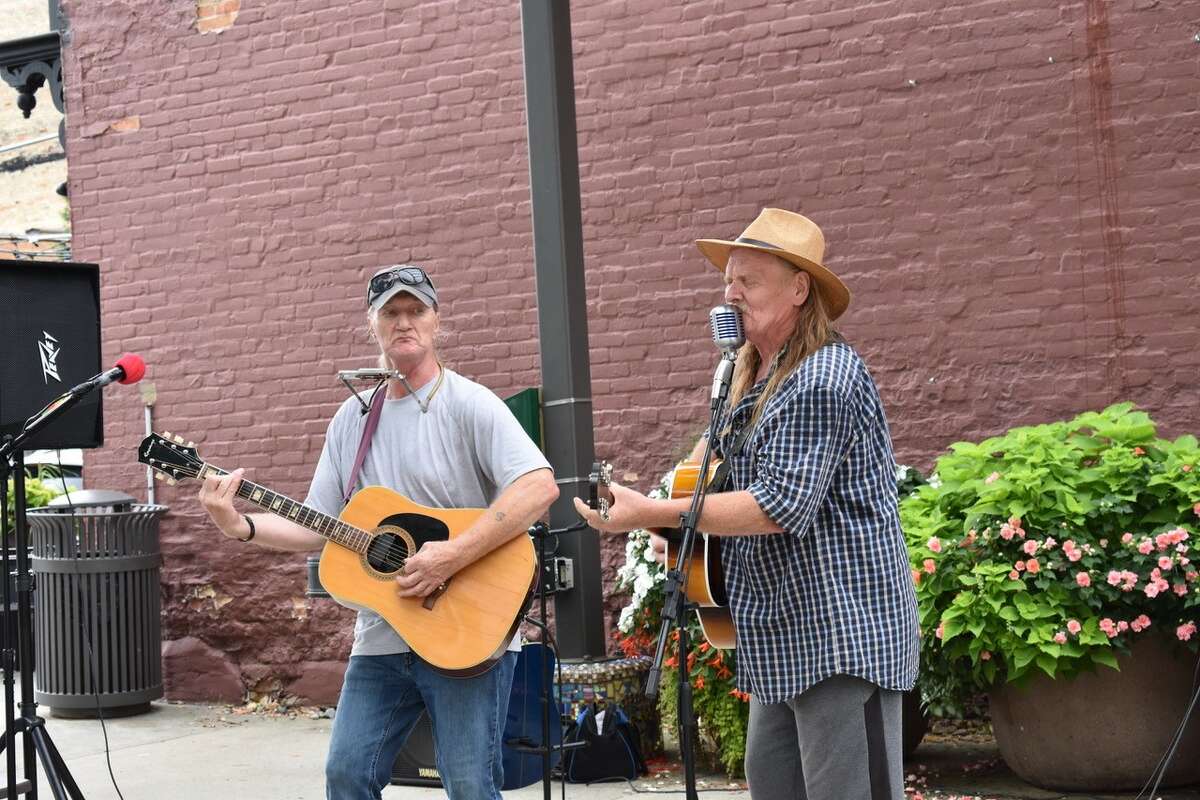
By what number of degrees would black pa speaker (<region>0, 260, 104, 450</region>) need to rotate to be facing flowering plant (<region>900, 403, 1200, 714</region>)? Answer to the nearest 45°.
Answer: approximately 90° to its left

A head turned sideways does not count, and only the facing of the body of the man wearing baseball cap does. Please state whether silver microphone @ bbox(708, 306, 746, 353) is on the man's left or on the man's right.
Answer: on the man's left

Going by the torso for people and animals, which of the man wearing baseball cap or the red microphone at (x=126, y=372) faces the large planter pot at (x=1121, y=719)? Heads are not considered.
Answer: the red microphone

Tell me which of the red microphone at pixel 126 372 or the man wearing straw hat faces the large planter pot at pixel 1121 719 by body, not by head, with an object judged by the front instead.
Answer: the red microphone

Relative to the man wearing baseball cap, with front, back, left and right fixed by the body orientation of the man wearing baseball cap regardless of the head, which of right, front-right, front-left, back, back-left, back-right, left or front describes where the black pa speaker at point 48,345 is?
back-right

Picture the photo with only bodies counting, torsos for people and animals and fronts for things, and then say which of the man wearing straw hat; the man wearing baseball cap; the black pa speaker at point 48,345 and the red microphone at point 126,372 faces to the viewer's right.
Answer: the red microphone

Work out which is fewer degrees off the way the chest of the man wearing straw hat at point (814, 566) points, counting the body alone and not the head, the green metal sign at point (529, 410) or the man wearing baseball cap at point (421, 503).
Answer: the man wearing baseball cap

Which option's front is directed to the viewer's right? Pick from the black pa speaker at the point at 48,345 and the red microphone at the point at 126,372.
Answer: the red microphone

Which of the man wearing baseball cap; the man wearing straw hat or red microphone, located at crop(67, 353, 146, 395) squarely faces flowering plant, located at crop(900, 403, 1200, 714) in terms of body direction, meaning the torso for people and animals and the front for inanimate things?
the red microphone

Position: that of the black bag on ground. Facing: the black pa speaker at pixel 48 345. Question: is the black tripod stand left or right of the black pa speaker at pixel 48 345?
left

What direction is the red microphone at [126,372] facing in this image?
to the viewer's right

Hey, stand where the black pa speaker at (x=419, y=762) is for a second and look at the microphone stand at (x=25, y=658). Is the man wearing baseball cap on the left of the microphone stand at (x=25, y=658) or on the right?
left
